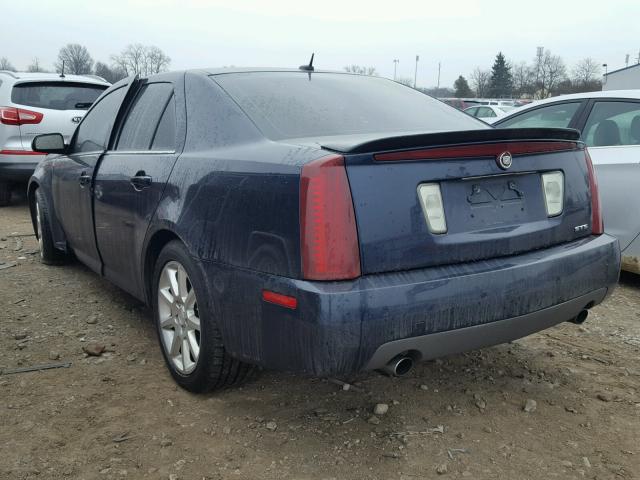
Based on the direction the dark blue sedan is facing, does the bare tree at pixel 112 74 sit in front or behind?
in front

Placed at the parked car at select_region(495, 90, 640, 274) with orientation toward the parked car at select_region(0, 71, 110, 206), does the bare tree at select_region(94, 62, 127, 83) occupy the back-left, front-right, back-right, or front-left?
front-right

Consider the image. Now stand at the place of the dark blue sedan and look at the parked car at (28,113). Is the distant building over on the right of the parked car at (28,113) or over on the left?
right

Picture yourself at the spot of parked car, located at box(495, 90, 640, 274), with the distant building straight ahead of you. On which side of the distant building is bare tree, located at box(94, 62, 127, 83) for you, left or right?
left

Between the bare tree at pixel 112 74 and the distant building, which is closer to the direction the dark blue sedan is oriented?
the bare tree

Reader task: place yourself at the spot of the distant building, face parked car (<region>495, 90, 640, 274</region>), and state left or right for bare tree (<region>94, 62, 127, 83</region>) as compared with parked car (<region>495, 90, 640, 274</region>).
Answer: right

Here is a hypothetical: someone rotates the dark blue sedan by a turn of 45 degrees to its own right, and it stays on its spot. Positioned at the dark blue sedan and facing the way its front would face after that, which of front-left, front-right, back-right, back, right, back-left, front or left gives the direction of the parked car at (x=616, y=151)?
front-right

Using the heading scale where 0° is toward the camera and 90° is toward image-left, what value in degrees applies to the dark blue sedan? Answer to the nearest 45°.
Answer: approximately 135°

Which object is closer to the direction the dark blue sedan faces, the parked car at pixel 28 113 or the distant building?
the parked car

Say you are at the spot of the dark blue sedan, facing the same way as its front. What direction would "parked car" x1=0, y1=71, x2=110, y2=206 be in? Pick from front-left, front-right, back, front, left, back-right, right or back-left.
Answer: front

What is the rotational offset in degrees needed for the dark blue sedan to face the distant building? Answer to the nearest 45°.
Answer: approximately 90° to its right

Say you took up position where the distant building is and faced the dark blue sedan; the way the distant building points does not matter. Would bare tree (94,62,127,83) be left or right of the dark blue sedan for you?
right
